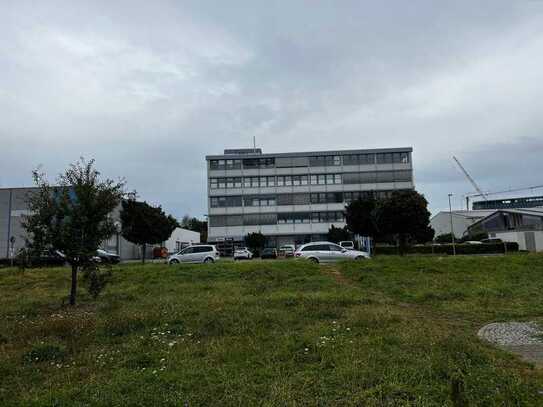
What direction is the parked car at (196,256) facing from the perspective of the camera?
to the viewer's left

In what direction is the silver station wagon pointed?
to the viewer's right

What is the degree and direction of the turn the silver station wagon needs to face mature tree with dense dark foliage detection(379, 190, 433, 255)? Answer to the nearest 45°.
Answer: approximately 45° to its left

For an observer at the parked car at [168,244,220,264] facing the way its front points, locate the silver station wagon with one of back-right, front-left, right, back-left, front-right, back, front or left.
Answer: back-left

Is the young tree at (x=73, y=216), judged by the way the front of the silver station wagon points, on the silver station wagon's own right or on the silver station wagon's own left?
on the silver station wagon's own right

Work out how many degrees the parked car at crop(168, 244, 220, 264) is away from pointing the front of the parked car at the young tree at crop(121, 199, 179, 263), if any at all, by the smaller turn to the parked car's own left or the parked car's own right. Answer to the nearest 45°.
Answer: approximately 45° to the parked car's own right

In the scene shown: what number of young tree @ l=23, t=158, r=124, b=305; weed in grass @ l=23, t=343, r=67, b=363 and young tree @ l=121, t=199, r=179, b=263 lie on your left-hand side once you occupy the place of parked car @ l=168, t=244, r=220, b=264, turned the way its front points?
2

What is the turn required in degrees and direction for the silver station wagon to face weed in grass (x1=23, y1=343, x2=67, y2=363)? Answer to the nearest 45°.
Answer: approximately 90° to its right

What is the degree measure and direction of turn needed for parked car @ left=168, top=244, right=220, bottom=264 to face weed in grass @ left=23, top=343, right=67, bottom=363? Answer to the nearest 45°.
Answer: approximately 90° to its left
